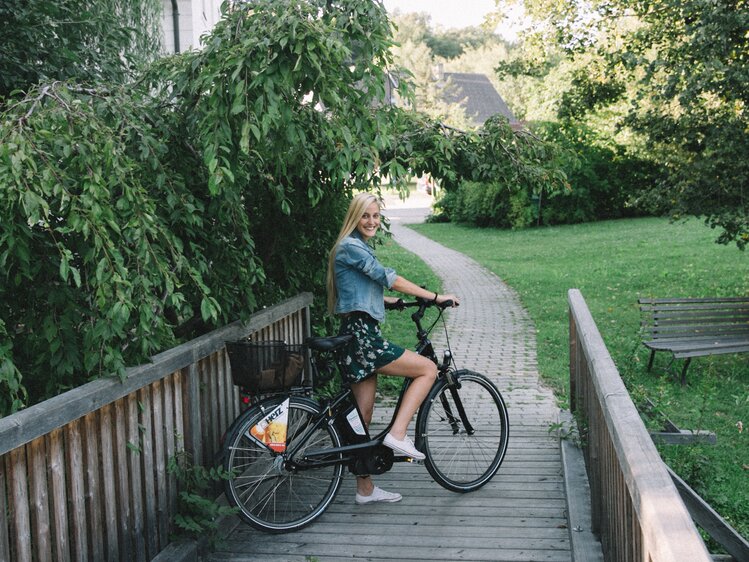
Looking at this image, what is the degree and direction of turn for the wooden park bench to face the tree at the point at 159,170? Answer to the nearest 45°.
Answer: approximately 45° to its right

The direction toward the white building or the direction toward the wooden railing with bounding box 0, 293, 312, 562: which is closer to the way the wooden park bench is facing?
the wooden railing

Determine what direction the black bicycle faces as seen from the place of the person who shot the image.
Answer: facing away from the viewer and to the right of the viewer

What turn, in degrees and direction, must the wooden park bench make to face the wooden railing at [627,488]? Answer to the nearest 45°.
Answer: approximately 45° to its right

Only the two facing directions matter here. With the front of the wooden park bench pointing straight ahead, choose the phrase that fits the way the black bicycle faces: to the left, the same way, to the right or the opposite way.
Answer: to the left

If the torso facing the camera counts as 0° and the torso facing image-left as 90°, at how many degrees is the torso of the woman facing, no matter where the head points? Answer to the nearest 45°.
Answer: approximately 270°
